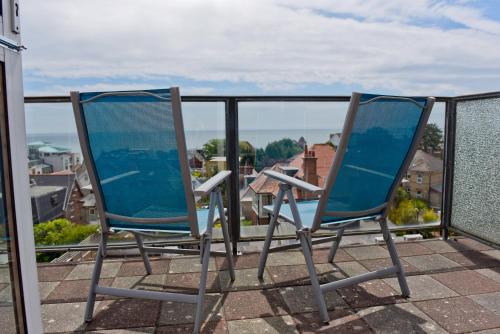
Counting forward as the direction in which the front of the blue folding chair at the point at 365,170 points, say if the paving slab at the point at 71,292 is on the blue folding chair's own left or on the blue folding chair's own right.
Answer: on the blue folding chair's own left

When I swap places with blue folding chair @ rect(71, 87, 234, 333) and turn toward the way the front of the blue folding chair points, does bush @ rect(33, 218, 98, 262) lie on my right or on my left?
on my left

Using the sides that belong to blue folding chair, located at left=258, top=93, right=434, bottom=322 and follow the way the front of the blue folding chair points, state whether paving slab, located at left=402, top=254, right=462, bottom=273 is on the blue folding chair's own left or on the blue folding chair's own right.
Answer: on the blue folding chair's own right

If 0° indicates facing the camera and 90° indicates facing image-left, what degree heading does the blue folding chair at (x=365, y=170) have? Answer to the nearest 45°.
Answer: approximately 135°

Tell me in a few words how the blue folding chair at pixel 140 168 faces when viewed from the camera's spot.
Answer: facing away from the viewer and to the right of the viewer

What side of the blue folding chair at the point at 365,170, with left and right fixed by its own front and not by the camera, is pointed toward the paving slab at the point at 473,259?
right

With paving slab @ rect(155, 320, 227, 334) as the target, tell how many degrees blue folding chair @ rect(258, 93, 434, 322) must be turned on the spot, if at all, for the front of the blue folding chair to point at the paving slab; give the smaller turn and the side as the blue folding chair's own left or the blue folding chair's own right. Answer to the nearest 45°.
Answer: approximately 90° to the blue folding chair's own left
